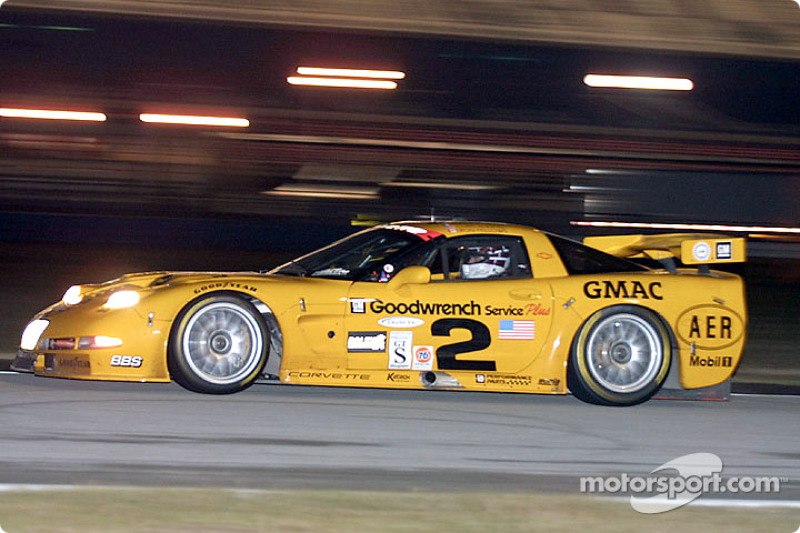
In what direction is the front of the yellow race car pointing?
to the viewer's left
